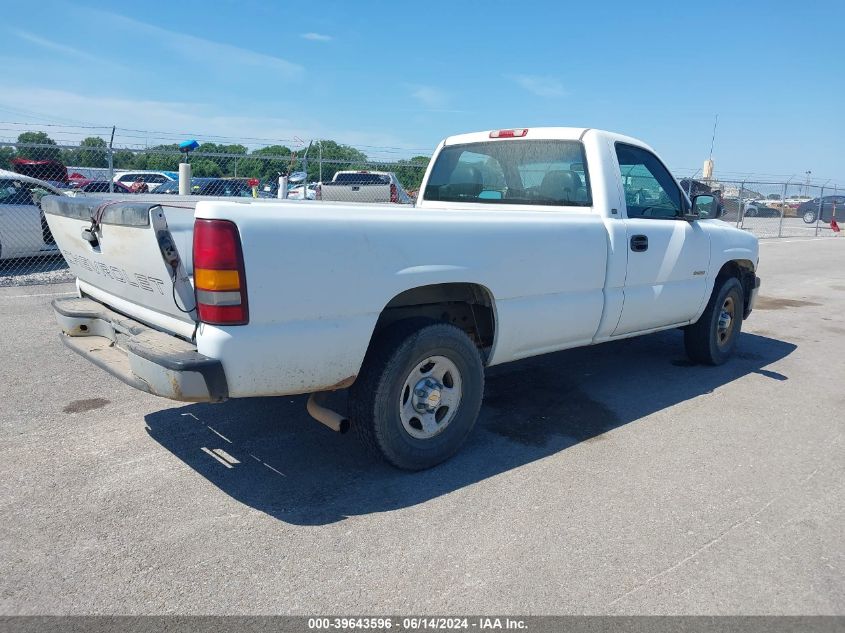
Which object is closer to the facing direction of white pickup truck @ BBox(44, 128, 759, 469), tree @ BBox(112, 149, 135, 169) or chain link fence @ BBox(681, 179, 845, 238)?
the chain link fence

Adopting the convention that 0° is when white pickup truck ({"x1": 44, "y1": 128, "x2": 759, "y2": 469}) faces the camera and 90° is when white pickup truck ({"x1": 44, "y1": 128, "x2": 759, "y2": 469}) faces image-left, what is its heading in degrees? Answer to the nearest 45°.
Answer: approximately 225°

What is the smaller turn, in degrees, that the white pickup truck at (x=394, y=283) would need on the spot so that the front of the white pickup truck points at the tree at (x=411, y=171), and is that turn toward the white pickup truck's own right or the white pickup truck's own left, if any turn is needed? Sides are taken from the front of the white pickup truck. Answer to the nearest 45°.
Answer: approximately 45° to the white pickup truck's own left

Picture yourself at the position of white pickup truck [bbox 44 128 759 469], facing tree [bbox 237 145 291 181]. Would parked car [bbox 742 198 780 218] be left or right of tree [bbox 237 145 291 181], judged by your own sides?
right

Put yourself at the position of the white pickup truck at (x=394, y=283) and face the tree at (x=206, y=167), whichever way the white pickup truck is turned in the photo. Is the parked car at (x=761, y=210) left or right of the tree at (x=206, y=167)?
right
